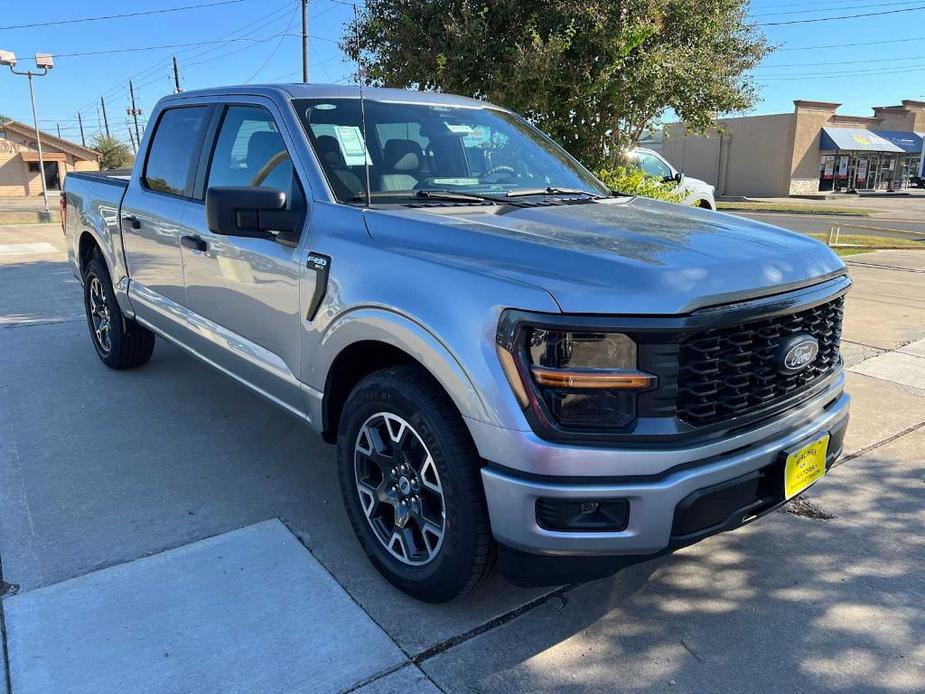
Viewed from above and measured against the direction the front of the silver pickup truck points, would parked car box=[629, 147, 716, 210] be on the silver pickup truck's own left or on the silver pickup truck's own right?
on the silver pickup truck's own left

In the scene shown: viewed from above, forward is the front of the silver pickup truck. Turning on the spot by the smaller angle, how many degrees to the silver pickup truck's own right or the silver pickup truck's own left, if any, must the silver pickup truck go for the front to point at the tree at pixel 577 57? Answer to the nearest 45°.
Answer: approximately 135° to the silver pickup truck's own left

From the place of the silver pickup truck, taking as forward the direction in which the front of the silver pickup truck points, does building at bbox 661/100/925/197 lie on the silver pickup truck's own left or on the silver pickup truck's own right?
on the silver pickup truck's own left

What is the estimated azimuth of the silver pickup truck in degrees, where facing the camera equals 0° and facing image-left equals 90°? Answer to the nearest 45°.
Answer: approximately 315°

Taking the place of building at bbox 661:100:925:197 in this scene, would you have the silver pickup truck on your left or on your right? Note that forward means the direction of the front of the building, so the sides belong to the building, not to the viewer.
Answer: on your right
